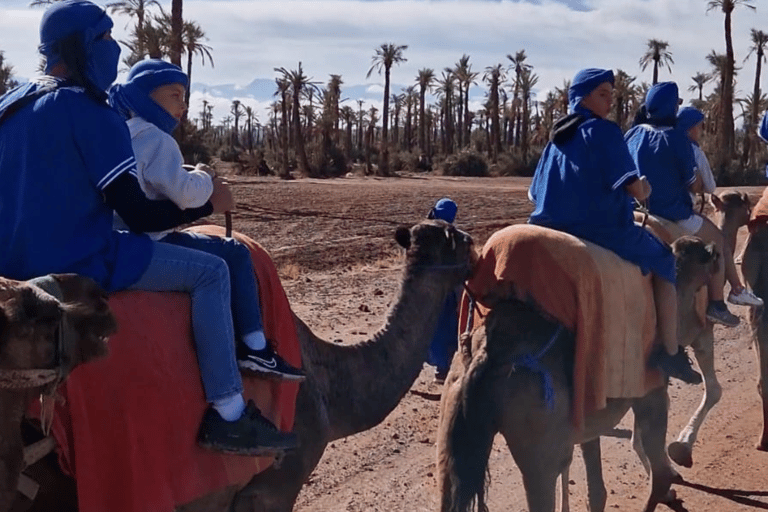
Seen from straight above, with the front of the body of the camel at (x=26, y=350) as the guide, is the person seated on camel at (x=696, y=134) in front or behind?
in front

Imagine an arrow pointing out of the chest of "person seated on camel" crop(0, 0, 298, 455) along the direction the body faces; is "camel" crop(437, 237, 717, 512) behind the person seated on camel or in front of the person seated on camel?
in front

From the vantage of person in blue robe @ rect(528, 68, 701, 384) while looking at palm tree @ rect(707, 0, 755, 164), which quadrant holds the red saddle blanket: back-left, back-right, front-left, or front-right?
back-left

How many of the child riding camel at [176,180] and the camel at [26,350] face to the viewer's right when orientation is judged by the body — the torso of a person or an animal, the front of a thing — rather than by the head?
2

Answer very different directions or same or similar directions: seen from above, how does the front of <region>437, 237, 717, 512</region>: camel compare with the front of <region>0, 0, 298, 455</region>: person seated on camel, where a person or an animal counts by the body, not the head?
same or similar directions

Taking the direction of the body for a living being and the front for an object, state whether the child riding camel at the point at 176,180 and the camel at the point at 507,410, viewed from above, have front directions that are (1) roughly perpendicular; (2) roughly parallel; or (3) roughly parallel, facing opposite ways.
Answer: roughly parallel

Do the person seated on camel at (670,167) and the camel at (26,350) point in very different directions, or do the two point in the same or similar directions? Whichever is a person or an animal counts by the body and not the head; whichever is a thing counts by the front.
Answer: same or similar directions

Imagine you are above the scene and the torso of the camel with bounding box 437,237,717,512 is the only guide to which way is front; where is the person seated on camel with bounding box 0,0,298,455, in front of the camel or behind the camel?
behind

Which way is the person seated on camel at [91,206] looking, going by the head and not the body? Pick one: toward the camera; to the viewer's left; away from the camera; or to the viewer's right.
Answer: to the viewer's right

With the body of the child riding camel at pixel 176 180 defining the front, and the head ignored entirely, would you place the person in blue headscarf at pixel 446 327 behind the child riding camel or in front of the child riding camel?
in front

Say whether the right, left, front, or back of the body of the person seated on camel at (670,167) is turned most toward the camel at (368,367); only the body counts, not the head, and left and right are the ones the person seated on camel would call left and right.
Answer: back

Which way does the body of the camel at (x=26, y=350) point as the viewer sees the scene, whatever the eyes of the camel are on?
to the viewer's right

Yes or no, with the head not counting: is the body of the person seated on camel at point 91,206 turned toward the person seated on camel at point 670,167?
yes

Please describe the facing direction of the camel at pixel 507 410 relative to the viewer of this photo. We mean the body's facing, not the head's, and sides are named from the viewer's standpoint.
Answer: facing away from the viewer and to the right of the viewer

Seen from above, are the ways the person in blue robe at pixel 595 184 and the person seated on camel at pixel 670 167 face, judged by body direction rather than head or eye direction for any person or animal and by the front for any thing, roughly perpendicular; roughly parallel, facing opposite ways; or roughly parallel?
roughly parallel
